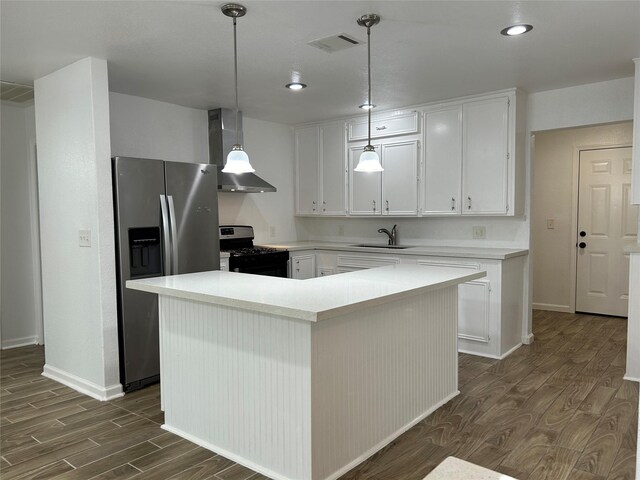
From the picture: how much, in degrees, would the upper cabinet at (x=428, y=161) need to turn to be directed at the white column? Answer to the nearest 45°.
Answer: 0° — it already faces it

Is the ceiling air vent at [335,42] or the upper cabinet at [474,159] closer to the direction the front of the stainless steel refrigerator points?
the ceiling air vent
